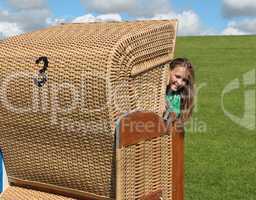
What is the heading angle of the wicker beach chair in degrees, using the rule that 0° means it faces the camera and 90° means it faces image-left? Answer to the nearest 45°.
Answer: approximately 225°
